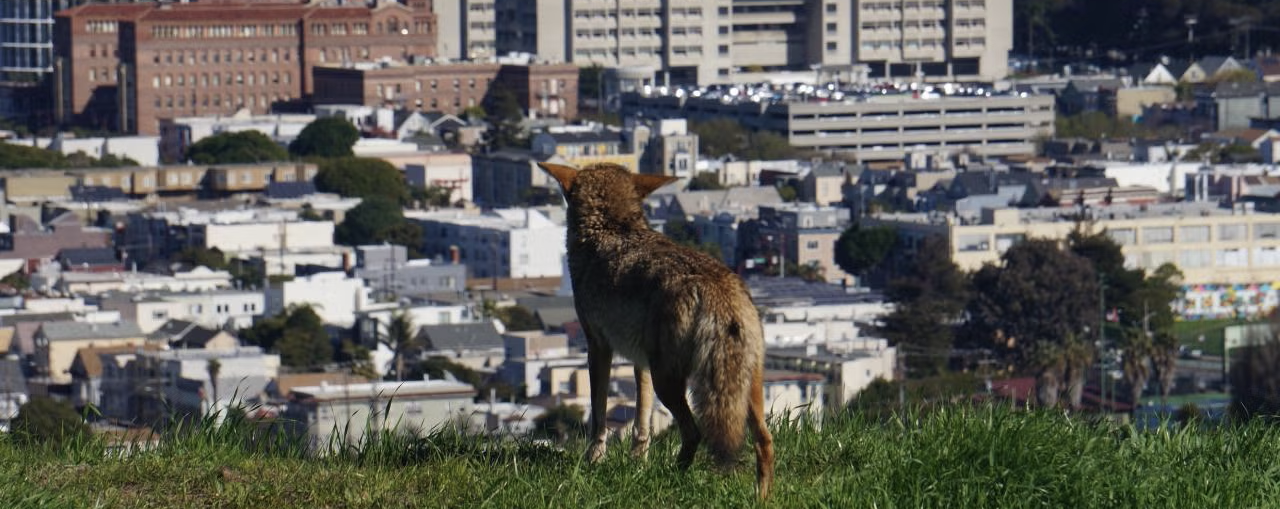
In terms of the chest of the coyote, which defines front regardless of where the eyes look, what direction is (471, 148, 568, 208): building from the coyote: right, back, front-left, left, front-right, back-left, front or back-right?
front-right

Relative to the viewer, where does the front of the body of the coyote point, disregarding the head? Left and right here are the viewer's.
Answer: facing away from the viewer and to the left of the viewer

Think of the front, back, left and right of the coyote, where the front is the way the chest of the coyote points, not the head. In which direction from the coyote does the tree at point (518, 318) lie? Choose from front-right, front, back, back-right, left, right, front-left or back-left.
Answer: front-right

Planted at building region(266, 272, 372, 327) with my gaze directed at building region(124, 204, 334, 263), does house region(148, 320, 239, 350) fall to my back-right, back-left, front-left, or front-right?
back-left

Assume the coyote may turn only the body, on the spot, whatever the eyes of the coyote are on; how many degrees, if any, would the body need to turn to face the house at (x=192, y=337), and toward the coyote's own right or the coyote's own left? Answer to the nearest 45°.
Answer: approximately 45° to the coyote's own right

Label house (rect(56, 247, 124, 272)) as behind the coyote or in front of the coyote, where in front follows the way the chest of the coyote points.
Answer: in front

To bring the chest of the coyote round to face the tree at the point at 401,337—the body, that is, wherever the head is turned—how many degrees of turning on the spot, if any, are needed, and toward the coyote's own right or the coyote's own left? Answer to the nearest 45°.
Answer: approximately 45° to the coyote's own right

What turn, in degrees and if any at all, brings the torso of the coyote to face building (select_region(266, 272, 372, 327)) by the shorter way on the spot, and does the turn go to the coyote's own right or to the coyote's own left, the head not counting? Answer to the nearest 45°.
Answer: approximately 45° to the coyote's own right

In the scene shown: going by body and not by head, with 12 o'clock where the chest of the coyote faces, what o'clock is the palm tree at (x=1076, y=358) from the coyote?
The palm tree is roughly at 2 o'clock from the coyote.

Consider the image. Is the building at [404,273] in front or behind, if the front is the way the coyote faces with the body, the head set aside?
in front

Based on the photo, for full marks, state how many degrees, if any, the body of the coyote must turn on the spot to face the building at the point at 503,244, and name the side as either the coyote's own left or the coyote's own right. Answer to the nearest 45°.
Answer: approximately 45° to the coyote's own right

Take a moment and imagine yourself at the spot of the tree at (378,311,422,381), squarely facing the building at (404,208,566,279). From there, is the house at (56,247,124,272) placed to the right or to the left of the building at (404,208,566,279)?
left
